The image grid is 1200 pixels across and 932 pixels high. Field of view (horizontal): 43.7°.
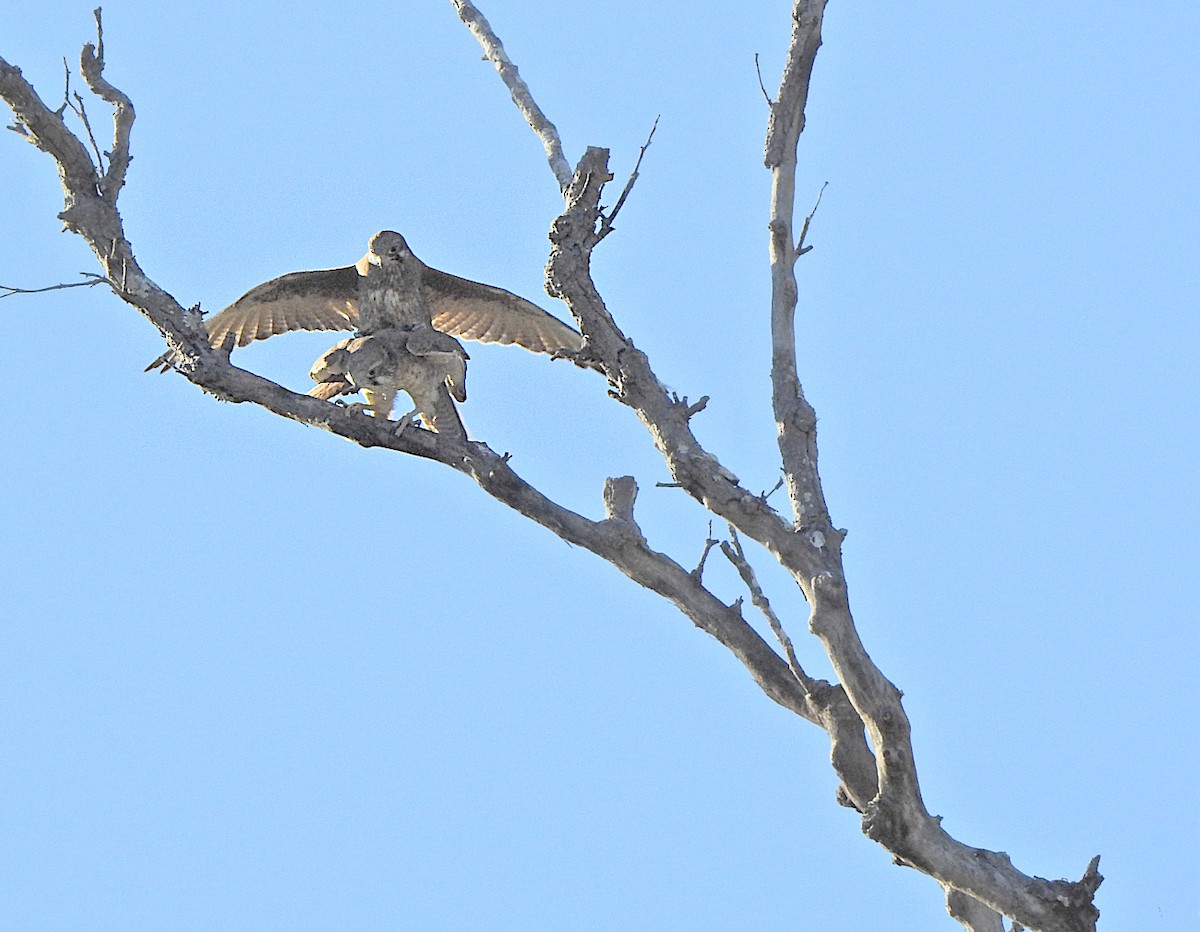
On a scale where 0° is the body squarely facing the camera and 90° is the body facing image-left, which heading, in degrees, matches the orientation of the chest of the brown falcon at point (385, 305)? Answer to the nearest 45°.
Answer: approximately 0°
